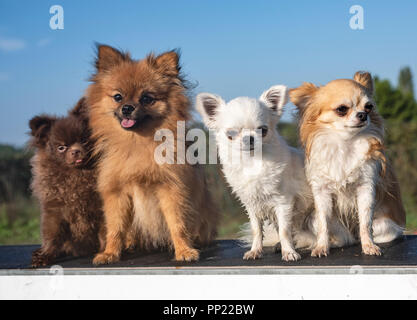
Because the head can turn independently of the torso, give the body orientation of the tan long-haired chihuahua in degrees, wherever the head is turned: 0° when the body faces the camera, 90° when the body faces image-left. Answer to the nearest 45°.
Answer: approximately 0°

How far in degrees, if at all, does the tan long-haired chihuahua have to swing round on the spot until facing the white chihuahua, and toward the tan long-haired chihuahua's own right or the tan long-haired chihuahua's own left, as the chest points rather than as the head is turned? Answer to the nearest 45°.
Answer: approximately 45° to the tan long-haired chihuahua's own right

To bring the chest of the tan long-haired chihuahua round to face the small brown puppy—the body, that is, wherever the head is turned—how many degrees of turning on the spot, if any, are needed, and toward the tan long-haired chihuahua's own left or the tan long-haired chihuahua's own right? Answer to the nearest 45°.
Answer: approximately 90° to the tan long-haired chihuahua's own right

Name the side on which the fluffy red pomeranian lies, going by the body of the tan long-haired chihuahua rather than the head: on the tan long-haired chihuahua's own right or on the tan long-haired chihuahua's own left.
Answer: on the tan long-haired chihuahua's own right
